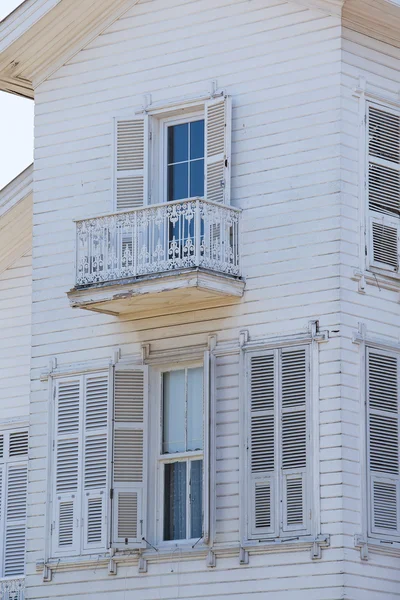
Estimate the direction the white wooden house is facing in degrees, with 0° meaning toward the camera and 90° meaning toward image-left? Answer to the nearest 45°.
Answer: approximately 45°
